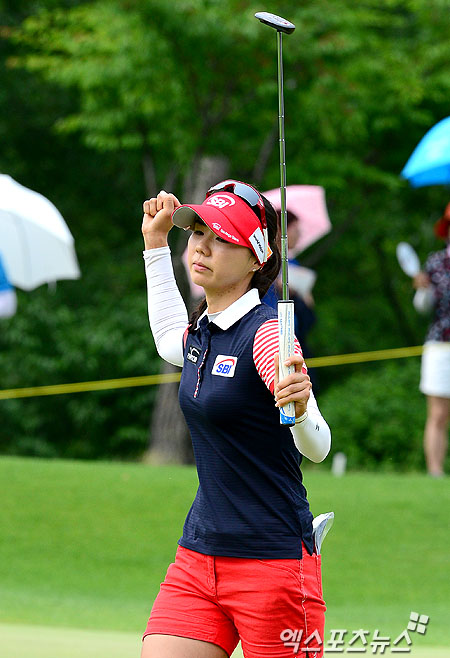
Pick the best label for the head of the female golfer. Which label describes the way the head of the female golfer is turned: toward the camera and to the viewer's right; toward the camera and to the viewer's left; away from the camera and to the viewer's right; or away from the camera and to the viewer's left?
toward the camera and to the viewer's left

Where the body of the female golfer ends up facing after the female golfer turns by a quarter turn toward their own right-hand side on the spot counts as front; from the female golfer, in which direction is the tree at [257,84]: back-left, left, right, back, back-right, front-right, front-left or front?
front-right

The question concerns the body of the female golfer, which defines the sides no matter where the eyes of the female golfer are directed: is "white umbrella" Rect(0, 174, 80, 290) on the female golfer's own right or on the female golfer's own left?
on the female golfer's own right

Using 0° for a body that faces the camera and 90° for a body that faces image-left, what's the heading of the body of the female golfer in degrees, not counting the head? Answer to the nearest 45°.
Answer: approximately 45°
